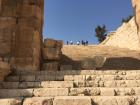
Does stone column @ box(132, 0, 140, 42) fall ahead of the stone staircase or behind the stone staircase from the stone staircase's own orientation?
behind

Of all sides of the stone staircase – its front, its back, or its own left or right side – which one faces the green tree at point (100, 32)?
back

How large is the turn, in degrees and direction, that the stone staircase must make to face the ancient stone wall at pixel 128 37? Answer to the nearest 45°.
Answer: approximately 180°

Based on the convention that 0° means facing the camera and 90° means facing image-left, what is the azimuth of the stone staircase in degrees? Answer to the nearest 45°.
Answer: approximately 0°
